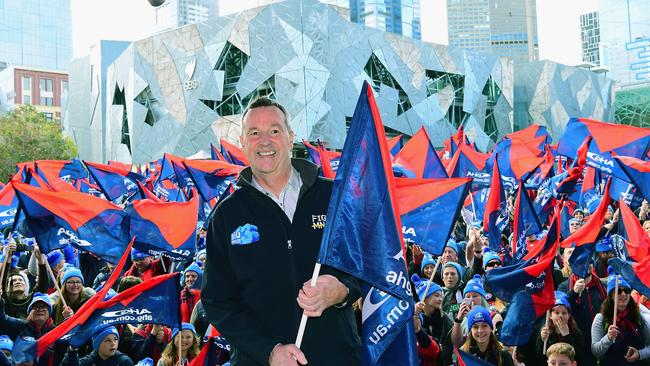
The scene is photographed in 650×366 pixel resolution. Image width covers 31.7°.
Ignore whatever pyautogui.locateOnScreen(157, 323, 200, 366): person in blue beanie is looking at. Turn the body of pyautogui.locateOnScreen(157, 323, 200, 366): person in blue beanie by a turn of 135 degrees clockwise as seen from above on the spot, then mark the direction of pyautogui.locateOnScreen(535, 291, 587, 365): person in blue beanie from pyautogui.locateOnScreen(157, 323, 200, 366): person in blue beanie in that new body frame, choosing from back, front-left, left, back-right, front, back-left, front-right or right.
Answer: back-right

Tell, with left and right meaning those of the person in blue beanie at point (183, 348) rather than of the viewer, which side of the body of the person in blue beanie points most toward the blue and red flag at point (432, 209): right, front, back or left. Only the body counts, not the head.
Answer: left

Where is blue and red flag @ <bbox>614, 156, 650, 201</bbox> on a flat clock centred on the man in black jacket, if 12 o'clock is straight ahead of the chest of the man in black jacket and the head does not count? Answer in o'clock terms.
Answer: The blue and red flag is roughly at 7 o'clock from the man in black jacket.

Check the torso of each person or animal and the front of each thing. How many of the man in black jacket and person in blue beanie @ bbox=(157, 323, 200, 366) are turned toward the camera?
2

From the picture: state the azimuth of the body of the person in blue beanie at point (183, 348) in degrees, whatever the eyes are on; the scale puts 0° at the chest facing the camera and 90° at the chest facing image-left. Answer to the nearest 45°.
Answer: approximately 0°

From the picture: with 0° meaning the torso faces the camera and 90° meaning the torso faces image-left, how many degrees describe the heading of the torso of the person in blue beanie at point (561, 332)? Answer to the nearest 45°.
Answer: approximately 0°
